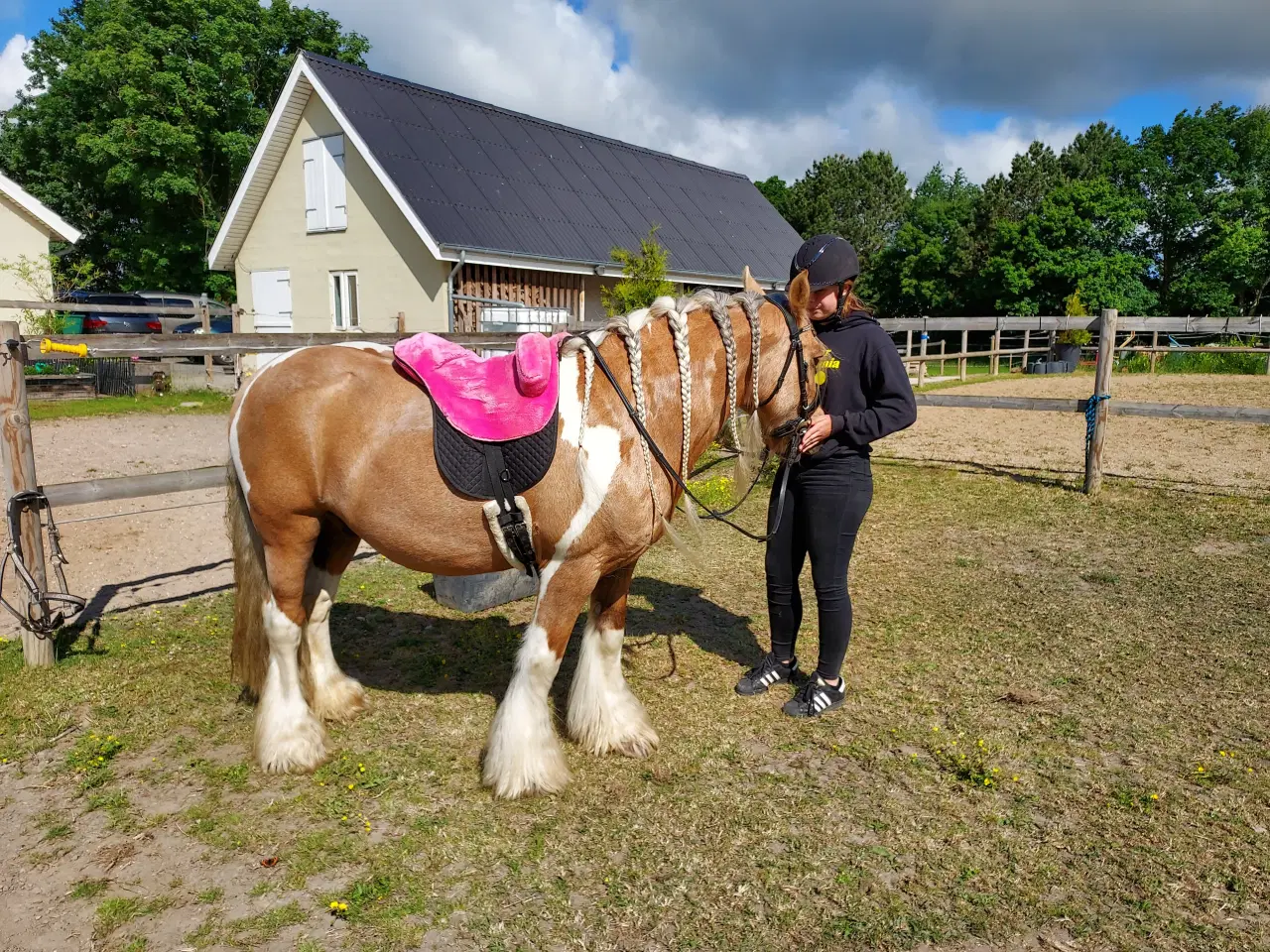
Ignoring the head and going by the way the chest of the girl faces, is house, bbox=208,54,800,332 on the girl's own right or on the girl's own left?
on the girl's own right

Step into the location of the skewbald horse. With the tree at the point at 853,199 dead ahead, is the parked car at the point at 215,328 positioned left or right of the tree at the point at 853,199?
left

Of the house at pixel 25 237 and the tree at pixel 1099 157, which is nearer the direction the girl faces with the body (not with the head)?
the house

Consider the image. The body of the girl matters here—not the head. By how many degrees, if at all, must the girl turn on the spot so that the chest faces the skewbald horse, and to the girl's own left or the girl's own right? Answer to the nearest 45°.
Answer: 0° — they already face it

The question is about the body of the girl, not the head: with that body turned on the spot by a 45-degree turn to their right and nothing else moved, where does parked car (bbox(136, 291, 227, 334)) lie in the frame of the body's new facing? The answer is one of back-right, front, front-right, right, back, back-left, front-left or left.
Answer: front-right

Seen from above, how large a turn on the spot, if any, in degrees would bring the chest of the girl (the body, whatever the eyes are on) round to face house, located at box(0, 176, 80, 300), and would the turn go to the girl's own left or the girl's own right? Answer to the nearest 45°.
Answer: approximately 90° to the girl's own right

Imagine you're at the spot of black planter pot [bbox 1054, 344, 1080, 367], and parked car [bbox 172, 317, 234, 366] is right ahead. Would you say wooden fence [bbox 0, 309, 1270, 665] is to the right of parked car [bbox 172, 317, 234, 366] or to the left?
left

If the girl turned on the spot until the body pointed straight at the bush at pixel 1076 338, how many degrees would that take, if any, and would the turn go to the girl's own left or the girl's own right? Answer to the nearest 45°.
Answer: approximately 135° to the girl's own right

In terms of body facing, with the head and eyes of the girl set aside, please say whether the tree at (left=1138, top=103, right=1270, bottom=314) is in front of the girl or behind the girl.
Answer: behind

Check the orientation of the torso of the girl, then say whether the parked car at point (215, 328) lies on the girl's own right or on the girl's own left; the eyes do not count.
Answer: on the girl's own right

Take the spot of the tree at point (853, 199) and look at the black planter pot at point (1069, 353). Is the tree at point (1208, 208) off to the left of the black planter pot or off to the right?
left

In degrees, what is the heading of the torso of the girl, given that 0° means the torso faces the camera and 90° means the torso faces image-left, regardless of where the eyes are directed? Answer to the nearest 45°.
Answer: approximately 45°

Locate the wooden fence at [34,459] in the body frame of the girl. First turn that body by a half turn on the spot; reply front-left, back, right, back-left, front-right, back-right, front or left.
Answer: back-left

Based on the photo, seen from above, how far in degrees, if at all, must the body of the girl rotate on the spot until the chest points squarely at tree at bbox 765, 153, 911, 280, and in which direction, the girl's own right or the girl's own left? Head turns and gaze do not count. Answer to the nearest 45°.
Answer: approximately 135° to the girl's own right
